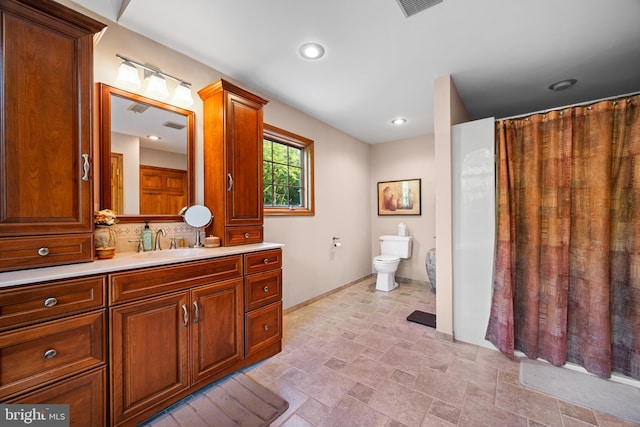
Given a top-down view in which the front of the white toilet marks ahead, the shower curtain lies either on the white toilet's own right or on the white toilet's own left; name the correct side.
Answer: on the white toilet's own left

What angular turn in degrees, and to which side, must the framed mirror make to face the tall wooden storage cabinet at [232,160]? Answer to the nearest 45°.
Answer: approximately 45° to its left

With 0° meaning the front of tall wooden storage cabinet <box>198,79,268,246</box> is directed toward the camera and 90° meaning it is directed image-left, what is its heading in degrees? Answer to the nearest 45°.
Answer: approximately 315°

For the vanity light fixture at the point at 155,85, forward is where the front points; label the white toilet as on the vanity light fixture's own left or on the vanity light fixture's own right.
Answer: on the vanity light fixture's own left

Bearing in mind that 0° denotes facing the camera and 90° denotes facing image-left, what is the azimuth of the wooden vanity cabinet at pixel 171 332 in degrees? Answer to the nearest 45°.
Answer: approximately 315°

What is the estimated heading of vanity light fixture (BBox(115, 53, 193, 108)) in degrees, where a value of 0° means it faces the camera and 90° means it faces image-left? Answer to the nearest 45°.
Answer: approximately 315°
